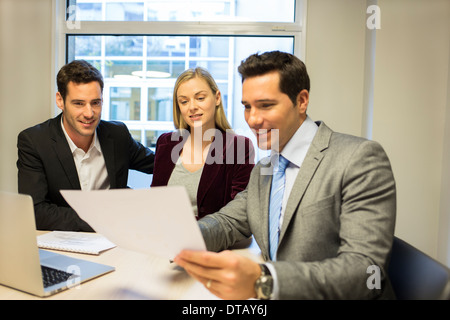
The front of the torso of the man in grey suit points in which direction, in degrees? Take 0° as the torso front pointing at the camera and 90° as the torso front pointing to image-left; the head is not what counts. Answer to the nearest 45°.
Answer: approximately 45°

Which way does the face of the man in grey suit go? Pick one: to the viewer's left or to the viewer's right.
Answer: to the viewer's left

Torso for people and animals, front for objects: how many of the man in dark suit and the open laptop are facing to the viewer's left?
0

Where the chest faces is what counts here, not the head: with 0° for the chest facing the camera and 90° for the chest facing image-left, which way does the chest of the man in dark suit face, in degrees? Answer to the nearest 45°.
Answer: approximately 315°

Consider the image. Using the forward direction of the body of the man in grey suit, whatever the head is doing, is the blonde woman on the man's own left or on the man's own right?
on the man's own right

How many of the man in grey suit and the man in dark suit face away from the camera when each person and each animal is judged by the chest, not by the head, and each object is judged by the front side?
0

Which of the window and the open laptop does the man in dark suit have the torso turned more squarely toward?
the open laptop
